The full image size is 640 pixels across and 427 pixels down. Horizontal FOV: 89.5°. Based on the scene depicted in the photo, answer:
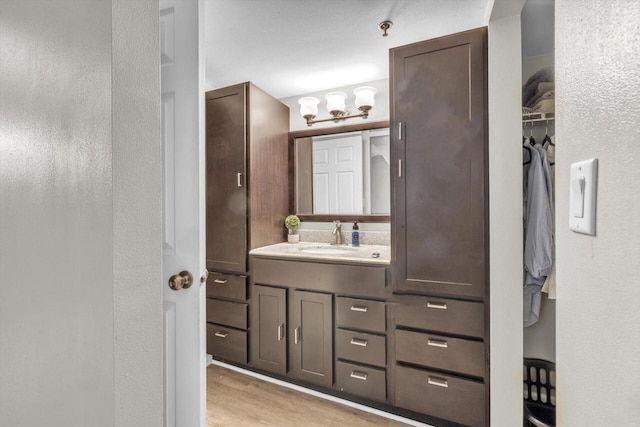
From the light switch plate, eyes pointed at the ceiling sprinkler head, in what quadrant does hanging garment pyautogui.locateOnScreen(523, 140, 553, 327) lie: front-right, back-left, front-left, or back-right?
front-right

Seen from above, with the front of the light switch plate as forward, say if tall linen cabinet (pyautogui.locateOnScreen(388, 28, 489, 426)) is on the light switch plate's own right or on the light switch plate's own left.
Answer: on the light switch plate's own right

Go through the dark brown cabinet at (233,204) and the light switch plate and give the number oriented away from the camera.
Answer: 0

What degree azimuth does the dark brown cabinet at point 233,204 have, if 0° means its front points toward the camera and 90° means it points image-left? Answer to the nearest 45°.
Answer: approximately 45°

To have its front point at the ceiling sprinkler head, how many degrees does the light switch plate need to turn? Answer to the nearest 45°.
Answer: approximately 90° to its right

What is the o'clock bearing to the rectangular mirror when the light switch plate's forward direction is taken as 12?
The rectangular mirror is roughly at 3 o'clock from the light switch plate.

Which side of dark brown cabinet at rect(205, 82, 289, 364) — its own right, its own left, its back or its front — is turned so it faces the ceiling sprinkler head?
left

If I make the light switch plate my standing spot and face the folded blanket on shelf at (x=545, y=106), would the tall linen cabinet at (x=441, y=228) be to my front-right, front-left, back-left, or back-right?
front-left

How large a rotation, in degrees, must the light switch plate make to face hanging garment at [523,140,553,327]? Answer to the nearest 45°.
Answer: approximately 135° to its right

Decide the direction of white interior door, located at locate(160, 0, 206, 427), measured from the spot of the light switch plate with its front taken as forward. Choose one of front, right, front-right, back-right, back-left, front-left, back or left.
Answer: front-right

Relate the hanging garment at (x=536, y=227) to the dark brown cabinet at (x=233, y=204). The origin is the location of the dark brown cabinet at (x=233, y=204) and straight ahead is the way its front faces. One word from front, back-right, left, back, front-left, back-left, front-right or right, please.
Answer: left

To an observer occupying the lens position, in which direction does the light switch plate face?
facing the viewer and to the left of the viewer

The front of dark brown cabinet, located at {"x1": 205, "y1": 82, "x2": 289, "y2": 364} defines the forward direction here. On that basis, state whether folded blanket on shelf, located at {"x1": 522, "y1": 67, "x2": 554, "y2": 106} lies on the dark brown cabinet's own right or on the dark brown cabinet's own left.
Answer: on the dark brown cabinet's own left

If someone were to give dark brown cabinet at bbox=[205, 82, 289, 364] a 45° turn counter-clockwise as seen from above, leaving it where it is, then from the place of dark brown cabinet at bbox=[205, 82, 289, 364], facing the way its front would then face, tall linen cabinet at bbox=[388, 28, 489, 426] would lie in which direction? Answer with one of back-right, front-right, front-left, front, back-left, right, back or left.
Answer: front-left
